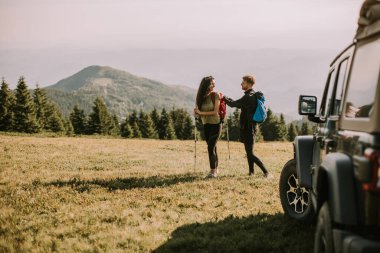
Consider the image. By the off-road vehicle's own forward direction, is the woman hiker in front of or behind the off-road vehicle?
in front

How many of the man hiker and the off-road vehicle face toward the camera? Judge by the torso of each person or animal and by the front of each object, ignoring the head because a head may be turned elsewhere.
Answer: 0

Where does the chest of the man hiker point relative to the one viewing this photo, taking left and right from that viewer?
facing to the left of the viewer

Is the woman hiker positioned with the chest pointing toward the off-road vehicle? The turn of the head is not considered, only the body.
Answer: no

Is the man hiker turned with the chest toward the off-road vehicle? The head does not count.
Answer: no

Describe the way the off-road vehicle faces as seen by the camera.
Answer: facing away from the viewer and to the left of the viewer
